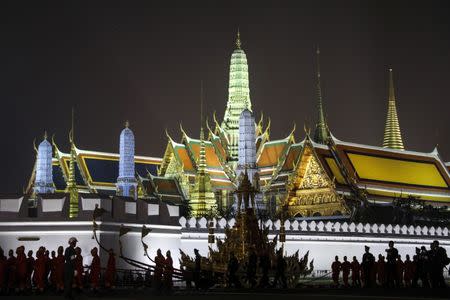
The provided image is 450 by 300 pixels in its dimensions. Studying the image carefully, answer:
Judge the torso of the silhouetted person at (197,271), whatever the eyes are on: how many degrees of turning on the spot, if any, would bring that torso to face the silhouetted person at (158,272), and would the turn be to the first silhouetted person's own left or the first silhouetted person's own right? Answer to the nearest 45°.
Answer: approximately 45° to the first silhouetted person's own left

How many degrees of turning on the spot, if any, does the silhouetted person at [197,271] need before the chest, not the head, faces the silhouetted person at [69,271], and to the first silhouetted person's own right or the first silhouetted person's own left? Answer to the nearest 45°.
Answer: approximately 45° to the first silhouetted person's own left

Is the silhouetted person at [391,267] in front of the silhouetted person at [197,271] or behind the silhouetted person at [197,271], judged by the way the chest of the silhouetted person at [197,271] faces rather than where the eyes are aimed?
behind

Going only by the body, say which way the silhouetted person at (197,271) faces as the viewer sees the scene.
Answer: to the viewer's left

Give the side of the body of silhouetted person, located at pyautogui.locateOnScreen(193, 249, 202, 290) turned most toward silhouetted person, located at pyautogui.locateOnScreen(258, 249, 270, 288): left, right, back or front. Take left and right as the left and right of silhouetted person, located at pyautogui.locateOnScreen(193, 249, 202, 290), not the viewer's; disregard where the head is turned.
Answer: back

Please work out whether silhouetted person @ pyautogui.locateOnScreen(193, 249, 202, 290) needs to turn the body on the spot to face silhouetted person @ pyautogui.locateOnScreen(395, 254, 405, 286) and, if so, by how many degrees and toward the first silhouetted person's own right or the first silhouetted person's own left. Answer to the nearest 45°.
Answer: approximately 180°
